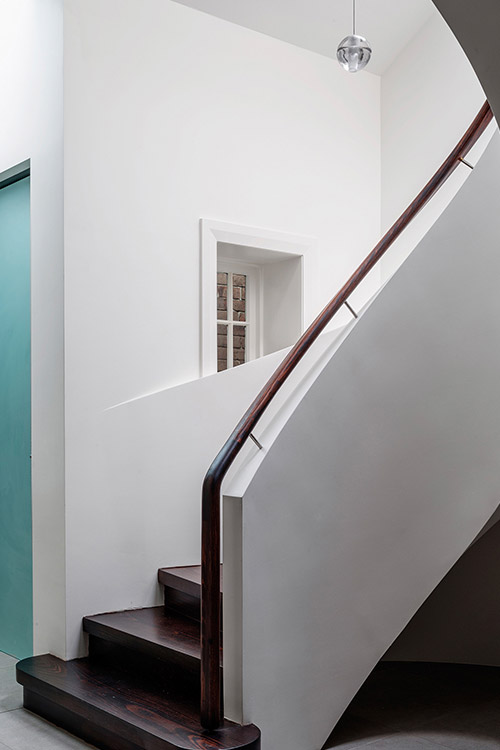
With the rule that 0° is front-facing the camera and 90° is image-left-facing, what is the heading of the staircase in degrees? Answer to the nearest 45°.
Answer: approximately 45°
